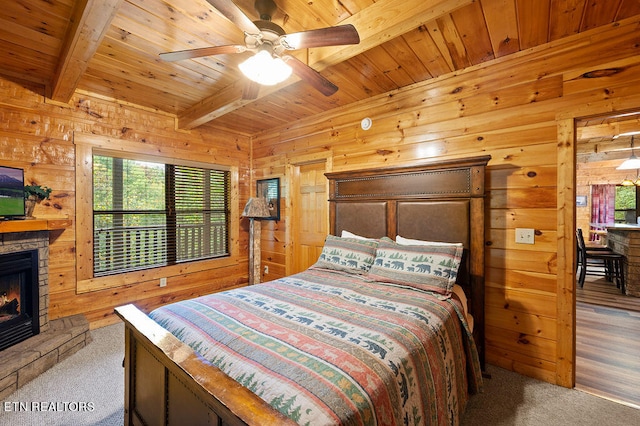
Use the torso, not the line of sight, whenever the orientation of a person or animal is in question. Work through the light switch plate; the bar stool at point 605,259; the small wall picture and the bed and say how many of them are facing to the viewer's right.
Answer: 1

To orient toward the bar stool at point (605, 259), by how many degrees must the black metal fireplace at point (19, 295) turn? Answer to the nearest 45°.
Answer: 0° — it already faces it

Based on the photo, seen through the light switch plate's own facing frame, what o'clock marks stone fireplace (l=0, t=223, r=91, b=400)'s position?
The stone fireplace is roughly at 2 o'clock from the light switch plate.

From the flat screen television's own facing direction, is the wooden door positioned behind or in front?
in front

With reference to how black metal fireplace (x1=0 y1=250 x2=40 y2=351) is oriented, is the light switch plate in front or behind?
in front

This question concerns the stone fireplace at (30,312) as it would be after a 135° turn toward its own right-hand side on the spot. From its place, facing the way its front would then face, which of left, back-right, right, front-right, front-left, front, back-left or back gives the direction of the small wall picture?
back

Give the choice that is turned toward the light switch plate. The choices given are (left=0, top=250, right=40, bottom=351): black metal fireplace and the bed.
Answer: the black metal fireplace

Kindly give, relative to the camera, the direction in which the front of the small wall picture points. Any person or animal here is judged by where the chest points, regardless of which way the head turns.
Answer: facing the viewer and to the left of the viewer

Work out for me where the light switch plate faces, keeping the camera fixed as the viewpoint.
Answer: facing the viewer

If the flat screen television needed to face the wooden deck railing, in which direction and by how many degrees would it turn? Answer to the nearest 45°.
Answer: approximately 45° to its left

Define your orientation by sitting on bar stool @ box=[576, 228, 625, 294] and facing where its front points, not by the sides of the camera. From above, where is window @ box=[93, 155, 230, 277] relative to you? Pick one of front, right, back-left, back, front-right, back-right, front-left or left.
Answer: back-right

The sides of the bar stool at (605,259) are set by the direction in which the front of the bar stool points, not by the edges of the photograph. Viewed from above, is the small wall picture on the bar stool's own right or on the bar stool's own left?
on the bar stool's own right

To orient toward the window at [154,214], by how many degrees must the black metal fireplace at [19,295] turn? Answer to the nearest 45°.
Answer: approximately 45° to its left

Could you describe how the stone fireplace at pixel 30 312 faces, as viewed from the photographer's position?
facing the viewer and to the right of the viewer

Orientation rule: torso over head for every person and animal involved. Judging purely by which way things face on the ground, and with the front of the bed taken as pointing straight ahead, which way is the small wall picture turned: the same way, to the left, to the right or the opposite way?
the same way

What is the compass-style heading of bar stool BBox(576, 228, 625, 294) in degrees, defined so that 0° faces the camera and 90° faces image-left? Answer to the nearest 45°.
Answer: approximately 270°

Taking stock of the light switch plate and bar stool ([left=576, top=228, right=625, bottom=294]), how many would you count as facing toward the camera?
1

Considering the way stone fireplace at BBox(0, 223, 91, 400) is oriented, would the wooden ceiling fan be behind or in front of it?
in front

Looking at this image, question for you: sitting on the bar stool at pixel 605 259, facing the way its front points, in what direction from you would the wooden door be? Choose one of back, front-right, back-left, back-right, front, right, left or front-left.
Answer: back-right

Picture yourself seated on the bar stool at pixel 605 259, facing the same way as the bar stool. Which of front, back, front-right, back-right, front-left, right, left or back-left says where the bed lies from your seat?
right

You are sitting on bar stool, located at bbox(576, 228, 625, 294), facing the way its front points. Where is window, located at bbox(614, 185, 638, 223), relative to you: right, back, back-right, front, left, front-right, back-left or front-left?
left
